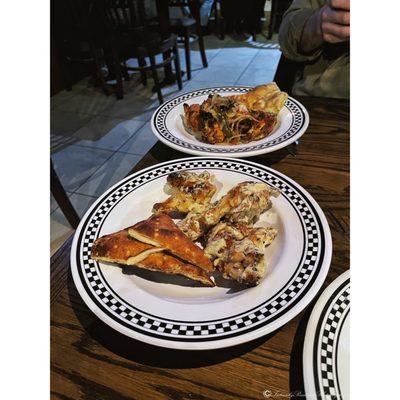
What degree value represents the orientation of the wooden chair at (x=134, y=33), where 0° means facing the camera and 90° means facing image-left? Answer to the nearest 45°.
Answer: approximately 315°

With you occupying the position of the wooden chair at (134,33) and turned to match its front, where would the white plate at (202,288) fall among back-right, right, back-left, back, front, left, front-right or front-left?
front-right

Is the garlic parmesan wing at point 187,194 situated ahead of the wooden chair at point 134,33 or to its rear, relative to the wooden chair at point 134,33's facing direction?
ahead
